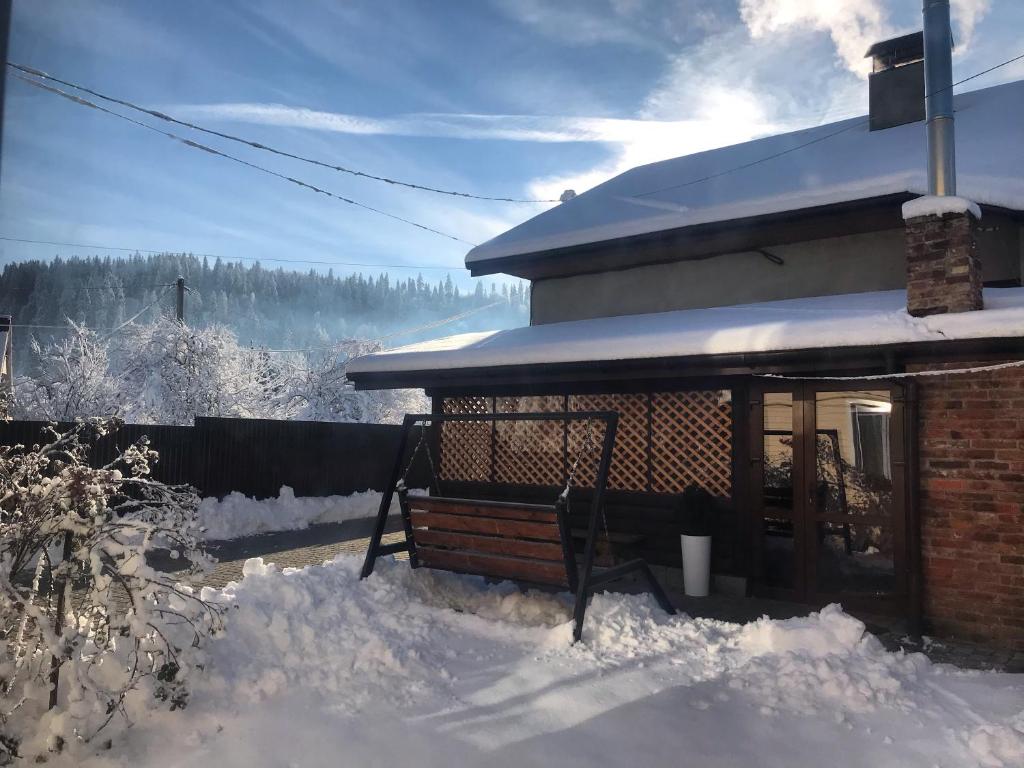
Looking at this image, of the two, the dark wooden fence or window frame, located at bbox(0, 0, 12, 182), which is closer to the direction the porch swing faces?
the dark wooden fence
